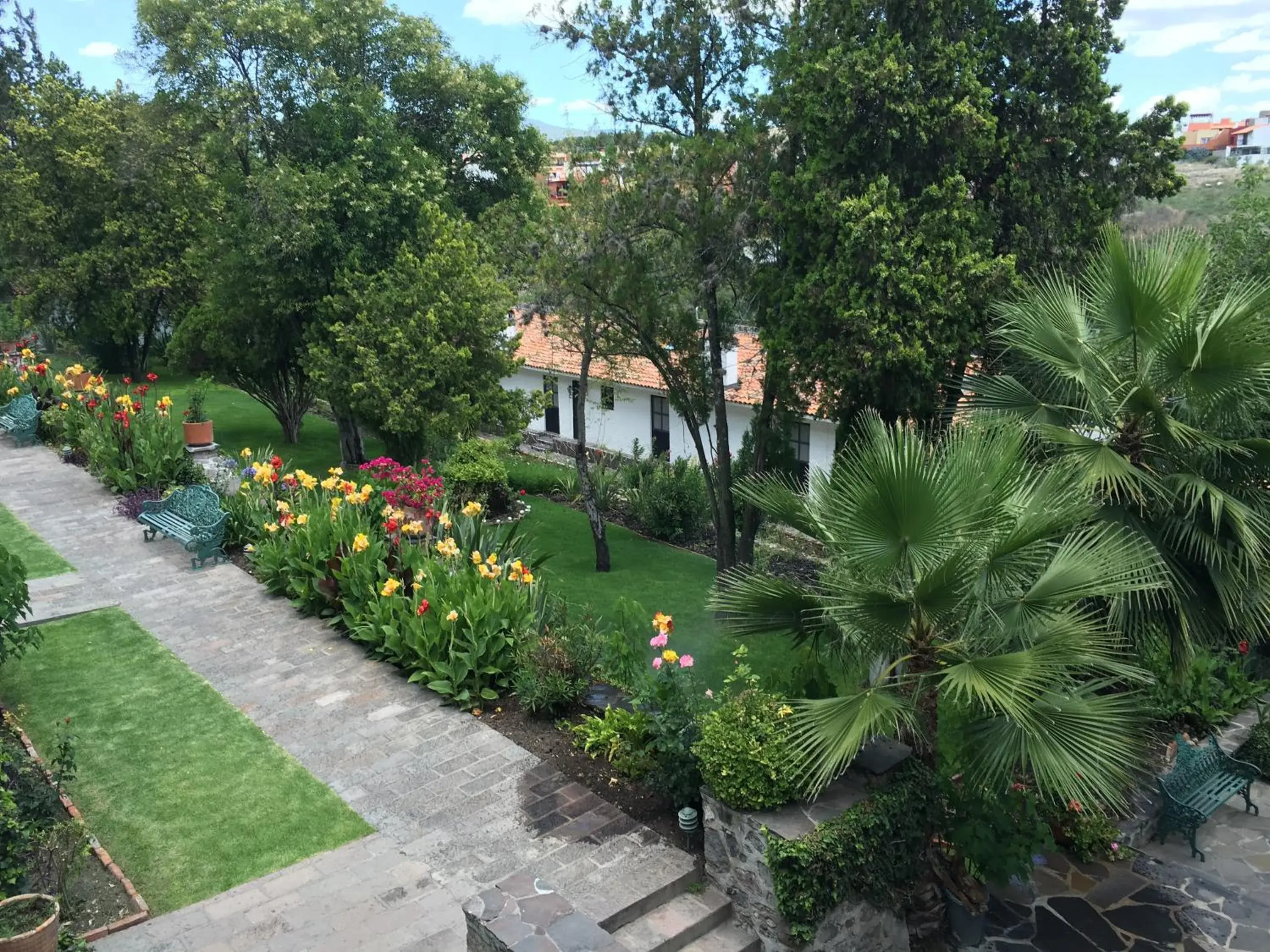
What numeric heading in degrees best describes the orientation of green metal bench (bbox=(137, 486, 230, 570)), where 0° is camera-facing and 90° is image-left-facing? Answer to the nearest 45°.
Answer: approximately 45°

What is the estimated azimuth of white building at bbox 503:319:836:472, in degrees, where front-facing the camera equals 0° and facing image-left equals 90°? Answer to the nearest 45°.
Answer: approximately 45°

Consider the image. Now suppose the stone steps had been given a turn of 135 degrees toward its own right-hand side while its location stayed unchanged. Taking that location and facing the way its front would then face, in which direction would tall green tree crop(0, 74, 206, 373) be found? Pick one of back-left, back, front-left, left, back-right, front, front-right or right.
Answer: front-right

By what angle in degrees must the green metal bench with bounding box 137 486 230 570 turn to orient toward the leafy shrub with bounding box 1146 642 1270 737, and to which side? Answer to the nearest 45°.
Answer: approximately 90° to its left

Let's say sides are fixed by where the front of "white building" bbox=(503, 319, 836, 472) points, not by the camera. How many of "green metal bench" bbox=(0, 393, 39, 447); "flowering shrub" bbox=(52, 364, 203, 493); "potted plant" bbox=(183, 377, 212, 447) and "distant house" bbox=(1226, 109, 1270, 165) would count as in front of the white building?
3

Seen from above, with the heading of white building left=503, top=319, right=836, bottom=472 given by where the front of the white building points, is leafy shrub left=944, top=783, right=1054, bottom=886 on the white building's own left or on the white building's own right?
on the white building's own left

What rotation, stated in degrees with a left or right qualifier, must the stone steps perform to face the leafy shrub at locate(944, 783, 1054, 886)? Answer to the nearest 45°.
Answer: approximately 45° to its left
